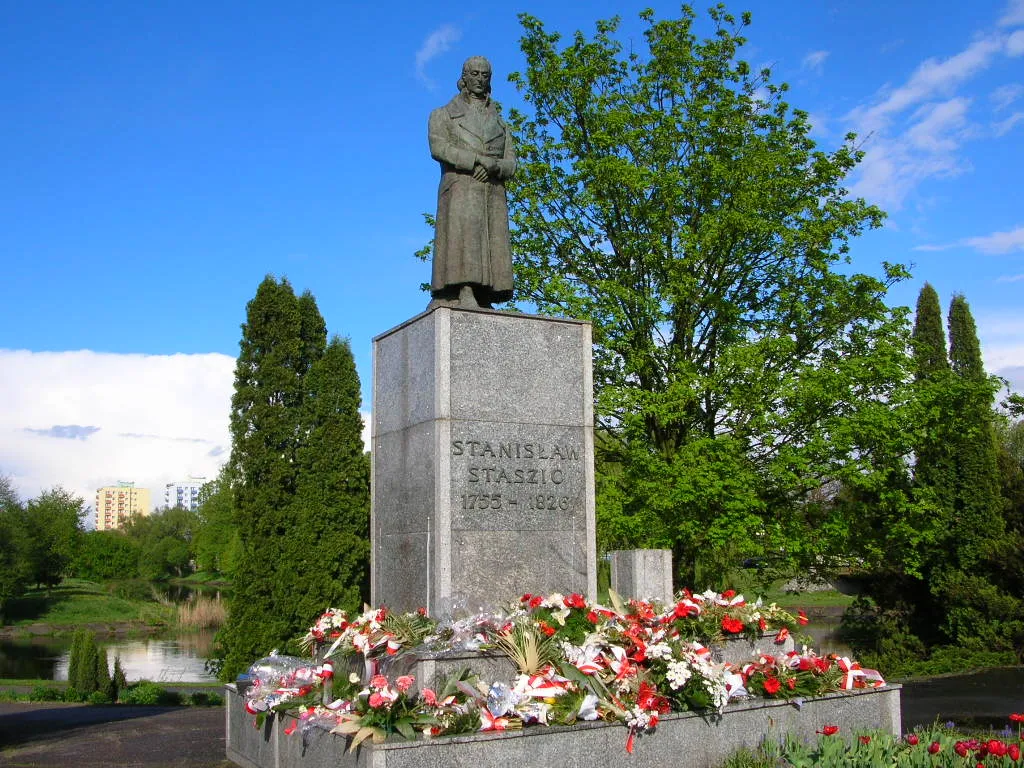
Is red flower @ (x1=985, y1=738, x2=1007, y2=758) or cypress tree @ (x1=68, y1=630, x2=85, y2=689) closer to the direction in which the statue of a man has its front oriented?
the red flower

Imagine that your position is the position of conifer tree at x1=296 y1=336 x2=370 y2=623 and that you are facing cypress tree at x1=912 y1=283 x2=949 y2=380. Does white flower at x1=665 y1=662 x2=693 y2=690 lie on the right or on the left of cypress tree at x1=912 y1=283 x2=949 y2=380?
right

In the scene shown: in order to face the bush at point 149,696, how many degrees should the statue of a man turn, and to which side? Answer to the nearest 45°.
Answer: approximately 180°

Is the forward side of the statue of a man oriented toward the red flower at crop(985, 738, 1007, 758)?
yes

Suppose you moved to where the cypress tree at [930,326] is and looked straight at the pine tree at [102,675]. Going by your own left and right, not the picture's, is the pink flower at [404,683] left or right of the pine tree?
left

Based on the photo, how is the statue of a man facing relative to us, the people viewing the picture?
facing the viewer and to the right of the viewer

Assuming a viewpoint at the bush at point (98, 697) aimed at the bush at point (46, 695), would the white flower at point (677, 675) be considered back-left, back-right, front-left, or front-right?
back-left

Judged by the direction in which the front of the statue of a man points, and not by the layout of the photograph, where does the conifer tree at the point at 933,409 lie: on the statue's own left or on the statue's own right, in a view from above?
on the statue's own left

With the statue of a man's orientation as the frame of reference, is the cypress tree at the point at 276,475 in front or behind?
behind

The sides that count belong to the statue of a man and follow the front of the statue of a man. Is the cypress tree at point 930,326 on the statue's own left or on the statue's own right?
on the statue's own left

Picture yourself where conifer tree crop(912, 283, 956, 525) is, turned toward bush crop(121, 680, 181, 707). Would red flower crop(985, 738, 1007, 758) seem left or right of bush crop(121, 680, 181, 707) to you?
left

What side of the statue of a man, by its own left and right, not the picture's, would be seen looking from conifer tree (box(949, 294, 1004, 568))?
left
